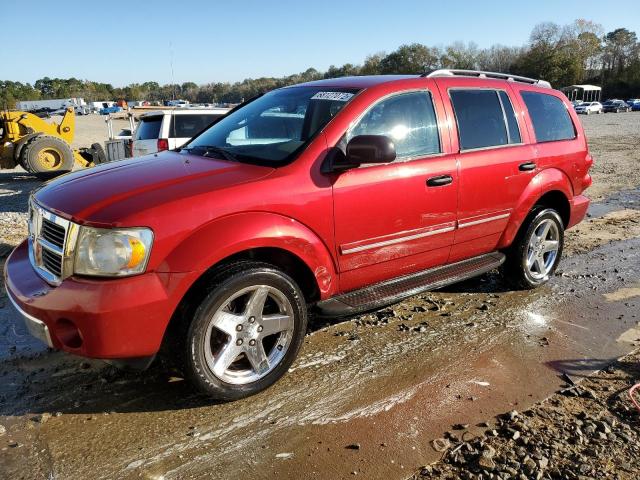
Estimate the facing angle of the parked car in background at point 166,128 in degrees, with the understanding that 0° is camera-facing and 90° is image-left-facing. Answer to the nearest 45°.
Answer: approximately 225°

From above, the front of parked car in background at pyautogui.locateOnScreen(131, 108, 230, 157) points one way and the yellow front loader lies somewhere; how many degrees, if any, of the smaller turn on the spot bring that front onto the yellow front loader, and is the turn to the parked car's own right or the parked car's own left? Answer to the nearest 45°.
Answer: approximately 90° to the parked car's own left

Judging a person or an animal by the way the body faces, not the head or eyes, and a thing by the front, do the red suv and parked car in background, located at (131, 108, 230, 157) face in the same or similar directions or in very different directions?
very different directions

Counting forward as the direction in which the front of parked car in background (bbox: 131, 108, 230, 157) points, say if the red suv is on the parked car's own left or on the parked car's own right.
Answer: on the parked car's own right

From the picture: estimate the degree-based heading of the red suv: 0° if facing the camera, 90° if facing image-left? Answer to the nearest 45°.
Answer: approximately 45°

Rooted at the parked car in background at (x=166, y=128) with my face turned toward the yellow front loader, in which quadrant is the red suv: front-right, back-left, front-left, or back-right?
back-left

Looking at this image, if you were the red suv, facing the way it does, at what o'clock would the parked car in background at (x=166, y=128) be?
The parked car in background is roughly at 4 o'clock from the red suv.

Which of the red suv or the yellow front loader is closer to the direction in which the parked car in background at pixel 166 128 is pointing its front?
the yellow front loader

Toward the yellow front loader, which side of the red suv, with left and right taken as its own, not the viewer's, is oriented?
right
